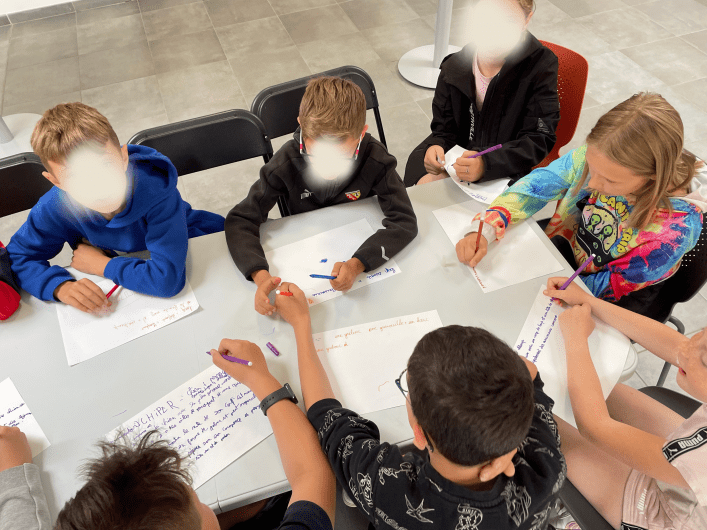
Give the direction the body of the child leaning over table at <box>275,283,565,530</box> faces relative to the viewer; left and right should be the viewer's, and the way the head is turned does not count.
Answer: facing away from the viewer and to the left of the viewer

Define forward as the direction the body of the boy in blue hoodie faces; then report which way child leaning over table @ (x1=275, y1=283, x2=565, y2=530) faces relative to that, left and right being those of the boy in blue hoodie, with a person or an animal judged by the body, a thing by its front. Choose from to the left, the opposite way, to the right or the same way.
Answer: the opposite way

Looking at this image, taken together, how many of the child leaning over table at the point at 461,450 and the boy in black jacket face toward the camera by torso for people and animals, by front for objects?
1

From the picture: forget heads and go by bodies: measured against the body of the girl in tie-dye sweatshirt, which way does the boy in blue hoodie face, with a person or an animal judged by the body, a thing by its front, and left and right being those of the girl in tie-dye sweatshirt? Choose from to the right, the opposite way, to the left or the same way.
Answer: to the left

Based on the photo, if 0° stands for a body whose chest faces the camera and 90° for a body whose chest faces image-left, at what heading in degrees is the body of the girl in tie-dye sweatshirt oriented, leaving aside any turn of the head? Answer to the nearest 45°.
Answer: approximately 45°

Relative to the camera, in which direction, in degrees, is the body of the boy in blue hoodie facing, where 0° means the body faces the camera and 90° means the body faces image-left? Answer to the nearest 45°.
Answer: approximately 0°

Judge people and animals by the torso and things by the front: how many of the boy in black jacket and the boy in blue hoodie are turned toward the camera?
2
